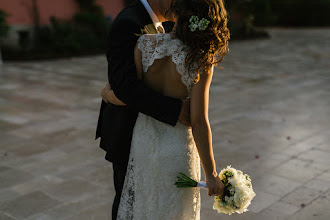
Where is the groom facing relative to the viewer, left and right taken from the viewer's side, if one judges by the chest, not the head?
facing the viewer and to the right of the viewer

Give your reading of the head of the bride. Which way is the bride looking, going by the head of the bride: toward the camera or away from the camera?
away from the camera
